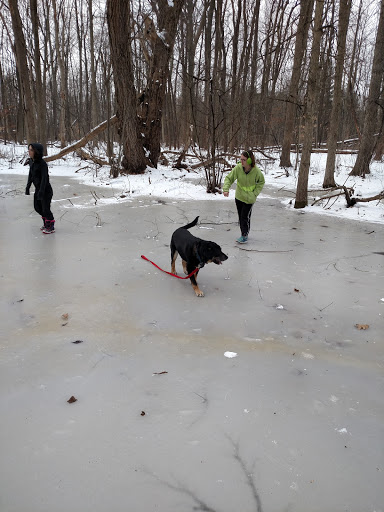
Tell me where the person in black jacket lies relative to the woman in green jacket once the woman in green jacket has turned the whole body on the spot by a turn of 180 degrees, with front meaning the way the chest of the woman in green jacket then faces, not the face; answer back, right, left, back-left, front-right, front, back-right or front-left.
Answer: back-left

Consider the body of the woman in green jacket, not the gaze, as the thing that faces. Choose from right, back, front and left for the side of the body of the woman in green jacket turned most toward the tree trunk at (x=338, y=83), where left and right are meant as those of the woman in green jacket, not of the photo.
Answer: back

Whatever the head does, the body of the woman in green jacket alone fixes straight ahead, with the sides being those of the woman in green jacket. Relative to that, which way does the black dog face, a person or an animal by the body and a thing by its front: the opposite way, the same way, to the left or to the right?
to the left

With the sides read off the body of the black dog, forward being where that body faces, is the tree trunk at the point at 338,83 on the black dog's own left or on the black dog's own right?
on the black dog's own left

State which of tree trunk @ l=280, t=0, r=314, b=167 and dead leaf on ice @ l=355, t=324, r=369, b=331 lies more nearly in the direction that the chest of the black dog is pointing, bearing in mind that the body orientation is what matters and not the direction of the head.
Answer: the dead leaf on ice

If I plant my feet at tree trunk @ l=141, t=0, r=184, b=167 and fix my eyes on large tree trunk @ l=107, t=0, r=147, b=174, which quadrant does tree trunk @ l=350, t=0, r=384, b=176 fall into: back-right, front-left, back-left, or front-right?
back-left

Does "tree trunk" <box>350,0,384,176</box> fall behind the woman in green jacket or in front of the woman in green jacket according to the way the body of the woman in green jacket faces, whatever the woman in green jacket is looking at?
behind

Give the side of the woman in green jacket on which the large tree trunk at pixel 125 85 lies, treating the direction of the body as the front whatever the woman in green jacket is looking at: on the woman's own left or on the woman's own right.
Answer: on the woman's own right

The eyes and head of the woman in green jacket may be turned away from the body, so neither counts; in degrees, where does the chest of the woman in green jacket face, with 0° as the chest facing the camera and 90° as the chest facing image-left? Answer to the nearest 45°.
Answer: approximately 45°

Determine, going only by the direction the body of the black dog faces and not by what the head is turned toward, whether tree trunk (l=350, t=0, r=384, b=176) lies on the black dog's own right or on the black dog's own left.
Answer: on the black dog's own left

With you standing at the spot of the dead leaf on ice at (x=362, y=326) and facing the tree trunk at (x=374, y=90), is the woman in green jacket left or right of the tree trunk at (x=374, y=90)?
left

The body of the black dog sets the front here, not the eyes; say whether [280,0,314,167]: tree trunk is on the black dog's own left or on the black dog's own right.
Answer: on the black dog's own left
